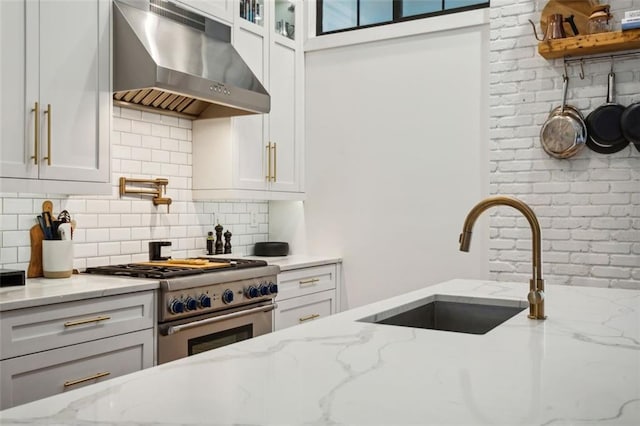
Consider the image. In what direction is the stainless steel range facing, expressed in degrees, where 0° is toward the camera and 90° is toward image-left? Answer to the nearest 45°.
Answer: approximately 315°

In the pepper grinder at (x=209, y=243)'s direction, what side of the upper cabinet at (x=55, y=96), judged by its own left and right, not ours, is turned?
left

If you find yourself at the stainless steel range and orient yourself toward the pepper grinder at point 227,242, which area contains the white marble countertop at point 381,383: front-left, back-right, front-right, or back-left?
back-right

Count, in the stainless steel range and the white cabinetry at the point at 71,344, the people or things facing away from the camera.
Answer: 0

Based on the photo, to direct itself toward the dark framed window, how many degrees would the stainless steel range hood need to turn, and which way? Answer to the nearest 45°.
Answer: approximately 90° to its left

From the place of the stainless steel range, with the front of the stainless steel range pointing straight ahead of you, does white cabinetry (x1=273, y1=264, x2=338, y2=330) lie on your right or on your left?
on your left

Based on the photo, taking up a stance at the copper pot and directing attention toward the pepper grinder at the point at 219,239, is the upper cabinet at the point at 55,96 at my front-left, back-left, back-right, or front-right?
front-left

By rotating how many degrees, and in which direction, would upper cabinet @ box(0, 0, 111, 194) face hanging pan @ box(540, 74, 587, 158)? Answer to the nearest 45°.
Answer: approximately 45° to its left

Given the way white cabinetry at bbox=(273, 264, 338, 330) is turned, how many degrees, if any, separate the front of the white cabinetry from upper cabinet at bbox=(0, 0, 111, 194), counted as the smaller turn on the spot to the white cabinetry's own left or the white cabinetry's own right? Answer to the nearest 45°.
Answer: approximately 90° to the white cabinetry's own right

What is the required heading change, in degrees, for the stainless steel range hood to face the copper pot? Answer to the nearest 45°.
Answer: approximately 45° to its left

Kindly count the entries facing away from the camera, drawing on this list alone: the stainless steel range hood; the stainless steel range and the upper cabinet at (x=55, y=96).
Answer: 0

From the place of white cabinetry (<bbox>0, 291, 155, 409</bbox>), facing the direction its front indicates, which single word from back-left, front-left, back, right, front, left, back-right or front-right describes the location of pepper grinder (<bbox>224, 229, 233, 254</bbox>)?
left

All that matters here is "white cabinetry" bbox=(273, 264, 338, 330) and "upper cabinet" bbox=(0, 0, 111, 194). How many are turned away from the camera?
0

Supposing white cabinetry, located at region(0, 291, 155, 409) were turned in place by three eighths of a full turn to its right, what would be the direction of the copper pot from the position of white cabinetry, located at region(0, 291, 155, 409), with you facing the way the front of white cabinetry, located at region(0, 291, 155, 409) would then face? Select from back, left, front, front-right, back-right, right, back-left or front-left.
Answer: back

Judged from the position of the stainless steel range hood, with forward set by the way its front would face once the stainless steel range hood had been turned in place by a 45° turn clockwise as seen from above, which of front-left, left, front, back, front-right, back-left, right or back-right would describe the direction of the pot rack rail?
left

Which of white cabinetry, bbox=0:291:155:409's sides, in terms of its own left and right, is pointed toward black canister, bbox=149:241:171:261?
left

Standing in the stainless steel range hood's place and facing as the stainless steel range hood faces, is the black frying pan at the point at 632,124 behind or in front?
in front

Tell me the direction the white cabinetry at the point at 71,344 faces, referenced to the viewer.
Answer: facing the viewer and to the right of the viewer
